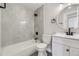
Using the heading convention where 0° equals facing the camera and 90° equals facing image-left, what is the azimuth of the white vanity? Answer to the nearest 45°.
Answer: approximately 45°

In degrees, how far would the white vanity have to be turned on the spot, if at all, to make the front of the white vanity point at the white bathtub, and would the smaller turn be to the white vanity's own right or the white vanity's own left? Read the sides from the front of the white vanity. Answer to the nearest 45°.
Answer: approximately 45° to the white vanity's own right

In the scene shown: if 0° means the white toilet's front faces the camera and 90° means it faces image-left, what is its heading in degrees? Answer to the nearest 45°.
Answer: approximately 45°
